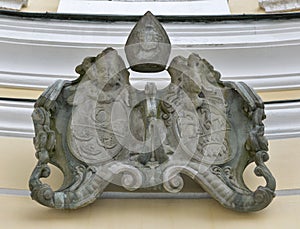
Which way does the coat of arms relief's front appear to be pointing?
toward the camera
